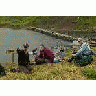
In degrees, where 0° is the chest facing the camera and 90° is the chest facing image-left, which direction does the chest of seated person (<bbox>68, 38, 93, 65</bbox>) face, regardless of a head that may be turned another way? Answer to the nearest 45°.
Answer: approximately 90°

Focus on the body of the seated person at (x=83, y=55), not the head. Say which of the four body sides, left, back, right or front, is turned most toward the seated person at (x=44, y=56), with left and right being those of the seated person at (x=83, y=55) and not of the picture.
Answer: front

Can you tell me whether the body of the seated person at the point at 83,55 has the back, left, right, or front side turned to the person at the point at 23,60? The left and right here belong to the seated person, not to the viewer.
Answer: front
